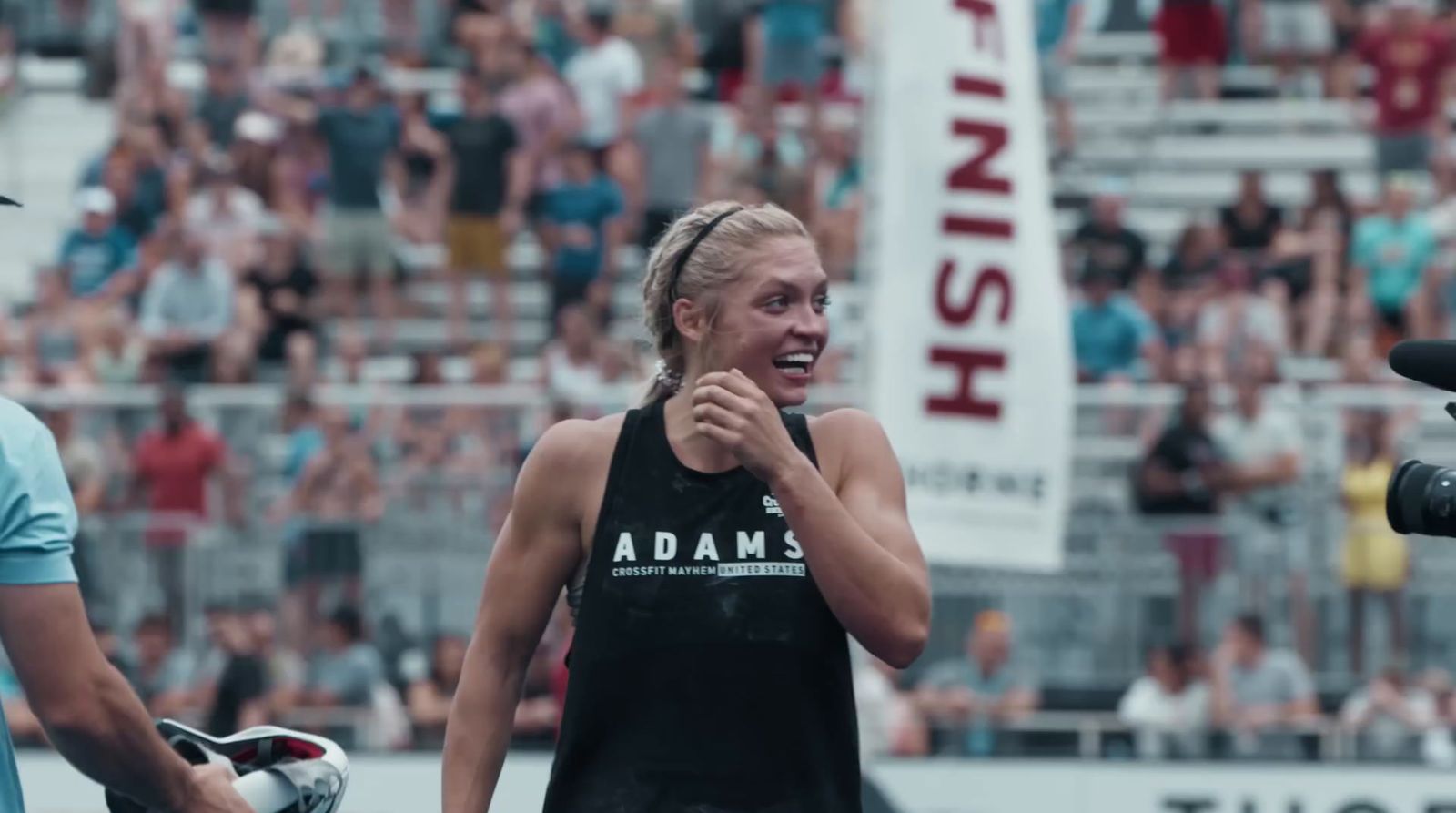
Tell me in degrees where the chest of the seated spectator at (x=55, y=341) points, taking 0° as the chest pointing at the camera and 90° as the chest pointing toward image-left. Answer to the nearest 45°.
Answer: approximately 0°

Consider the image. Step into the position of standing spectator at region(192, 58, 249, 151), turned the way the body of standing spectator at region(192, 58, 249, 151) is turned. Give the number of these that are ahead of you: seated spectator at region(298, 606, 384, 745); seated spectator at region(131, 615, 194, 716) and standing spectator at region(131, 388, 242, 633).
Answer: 3

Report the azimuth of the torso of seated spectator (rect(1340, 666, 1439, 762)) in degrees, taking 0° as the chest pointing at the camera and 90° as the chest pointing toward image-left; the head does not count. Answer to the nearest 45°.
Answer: approximately 0°

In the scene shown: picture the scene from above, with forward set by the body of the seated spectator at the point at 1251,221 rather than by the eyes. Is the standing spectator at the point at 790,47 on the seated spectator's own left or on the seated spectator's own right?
on the seated spectator's own right
